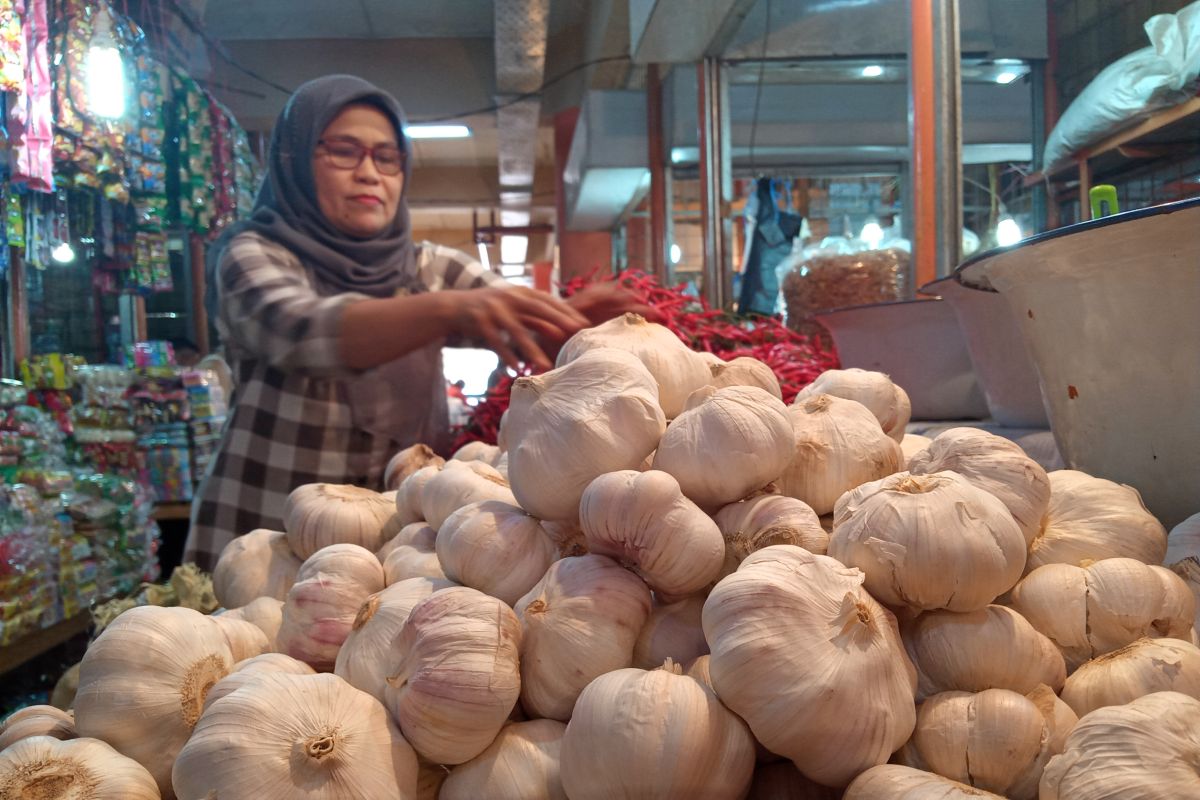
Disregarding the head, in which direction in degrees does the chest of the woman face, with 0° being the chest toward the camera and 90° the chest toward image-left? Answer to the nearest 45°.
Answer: approximately 315°

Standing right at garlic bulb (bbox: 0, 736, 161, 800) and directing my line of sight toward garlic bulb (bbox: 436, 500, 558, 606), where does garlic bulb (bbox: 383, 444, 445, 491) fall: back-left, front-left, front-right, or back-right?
front-left

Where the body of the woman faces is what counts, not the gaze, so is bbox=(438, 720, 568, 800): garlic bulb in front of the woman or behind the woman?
in front

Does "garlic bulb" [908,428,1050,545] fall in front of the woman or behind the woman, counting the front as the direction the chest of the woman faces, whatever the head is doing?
in front

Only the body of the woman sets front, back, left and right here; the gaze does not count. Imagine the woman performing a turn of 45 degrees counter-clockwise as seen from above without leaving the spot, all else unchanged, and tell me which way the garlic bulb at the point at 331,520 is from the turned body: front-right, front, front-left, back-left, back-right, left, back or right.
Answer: right

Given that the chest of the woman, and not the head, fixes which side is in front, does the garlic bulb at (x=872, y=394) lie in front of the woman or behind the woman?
in front

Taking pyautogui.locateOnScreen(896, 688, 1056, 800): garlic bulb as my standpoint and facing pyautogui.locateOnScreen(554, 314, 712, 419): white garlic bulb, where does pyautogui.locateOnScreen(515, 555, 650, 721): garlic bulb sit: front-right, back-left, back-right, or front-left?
front-left

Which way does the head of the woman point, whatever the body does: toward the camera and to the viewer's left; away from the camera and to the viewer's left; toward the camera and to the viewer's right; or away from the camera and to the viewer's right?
toward the camera and to the viewer's right

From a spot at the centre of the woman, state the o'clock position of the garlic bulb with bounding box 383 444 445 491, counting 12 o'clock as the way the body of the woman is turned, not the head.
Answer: The garlic bulb is roughly at 1 o'clock from the woman.
